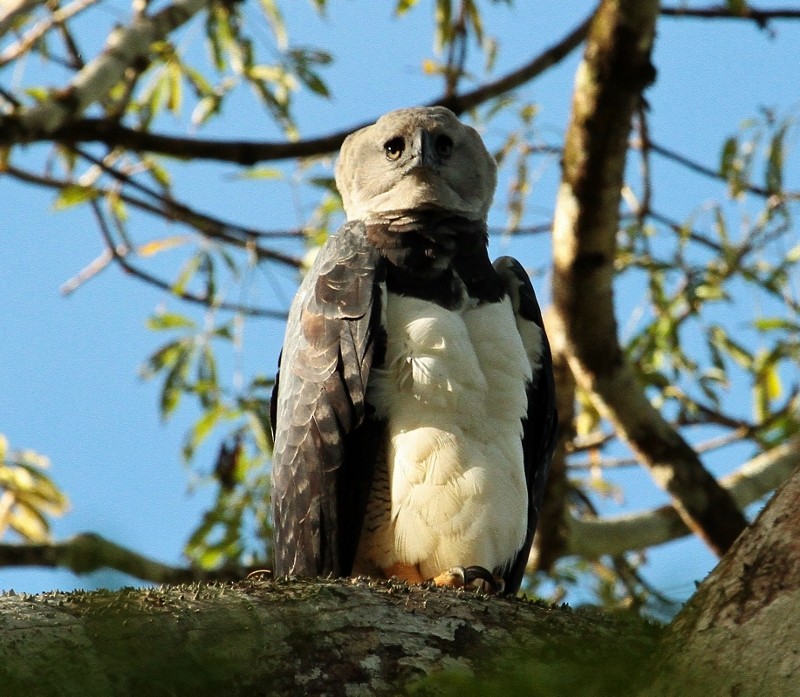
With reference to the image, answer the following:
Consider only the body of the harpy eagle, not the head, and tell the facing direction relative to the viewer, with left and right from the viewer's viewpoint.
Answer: facing the viewer and to the right of the viewer

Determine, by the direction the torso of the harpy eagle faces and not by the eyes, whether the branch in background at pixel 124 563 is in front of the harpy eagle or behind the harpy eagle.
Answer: behind
